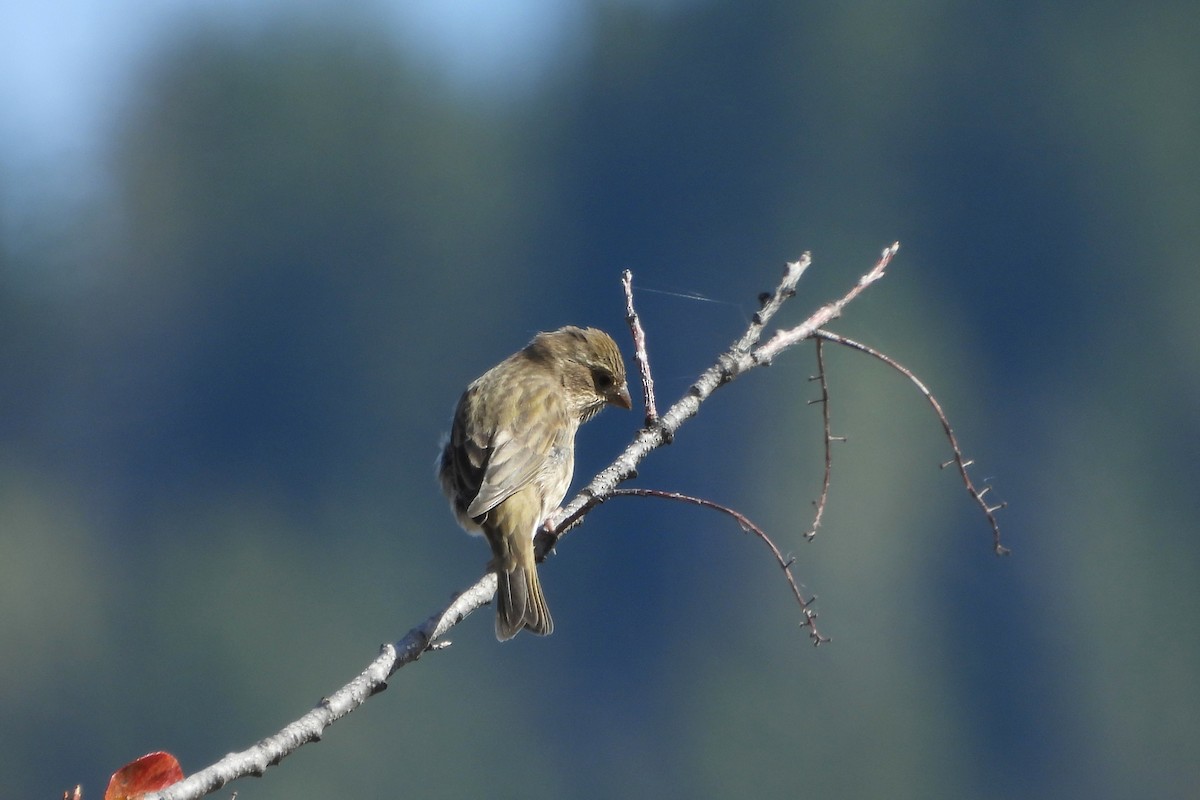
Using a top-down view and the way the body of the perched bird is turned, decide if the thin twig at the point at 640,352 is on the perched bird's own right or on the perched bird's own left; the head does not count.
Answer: on the perched bird's own right

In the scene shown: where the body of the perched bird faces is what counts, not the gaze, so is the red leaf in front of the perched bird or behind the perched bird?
behind

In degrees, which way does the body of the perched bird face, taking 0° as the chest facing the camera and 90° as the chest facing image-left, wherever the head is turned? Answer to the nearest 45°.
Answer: approximately 225°
